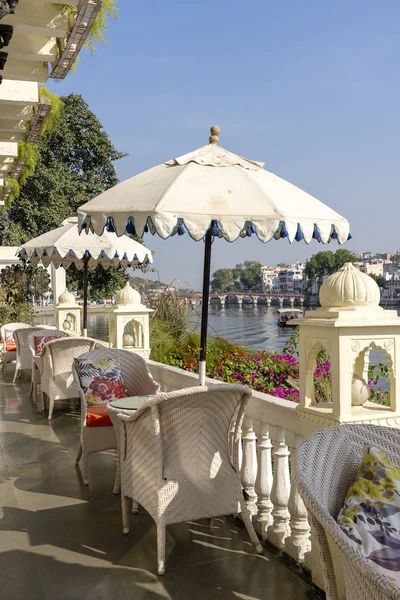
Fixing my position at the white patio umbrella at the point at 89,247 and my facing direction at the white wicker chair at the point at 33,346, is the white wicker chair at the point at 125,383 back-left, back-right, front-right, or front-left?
back-left

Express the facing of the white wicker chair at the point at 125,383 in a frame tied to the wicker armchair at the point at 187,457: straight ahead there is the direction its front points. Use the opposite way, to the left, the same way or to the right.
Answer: the opposite way

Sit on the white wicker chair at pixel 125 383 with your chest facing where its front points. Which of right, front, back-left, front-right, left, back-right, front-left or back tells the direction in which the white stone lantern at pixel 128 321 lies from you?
back-left

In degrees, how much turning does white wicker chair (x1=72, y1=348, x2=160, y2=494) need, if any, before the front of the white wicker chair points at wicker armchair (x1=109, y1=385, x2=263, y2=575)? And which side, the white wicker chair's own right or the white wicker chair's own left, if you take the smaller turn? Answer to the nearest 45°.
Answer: approximately 45° to the white wicker chair's own right

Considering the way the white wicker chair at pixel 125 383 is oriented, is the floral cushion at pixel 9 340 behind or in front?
behind

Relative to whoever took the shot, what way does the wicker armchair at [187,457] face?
facing away from the viewer and to the left of the viewer
